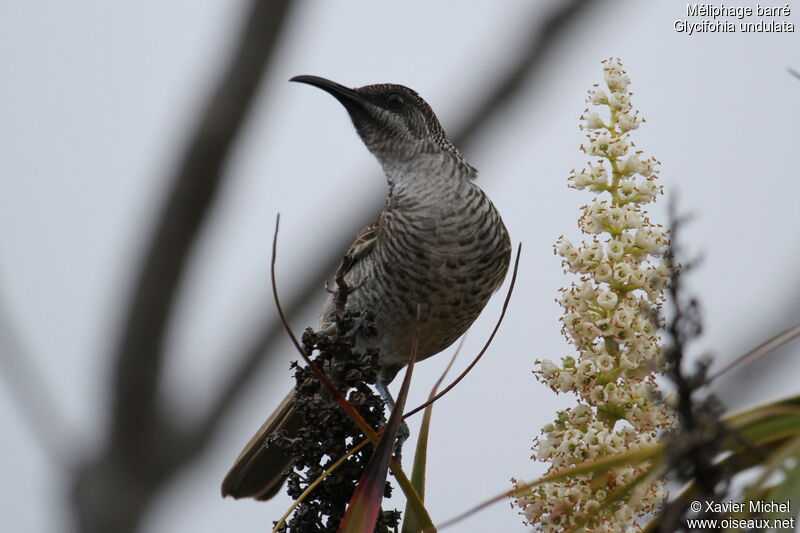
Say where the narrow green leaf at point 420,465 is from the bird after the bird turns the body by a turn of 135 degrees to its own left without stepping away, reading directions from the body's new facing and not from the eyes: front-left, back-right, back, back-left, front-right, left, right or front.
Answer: back

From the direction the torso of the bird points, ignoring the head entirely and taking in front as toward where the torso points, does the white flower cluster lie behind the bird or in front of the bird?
in front

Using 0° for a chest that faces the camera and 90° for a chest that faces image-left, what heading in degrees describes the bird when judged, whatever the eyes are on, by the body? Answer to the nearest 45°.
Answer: approximately 315°
